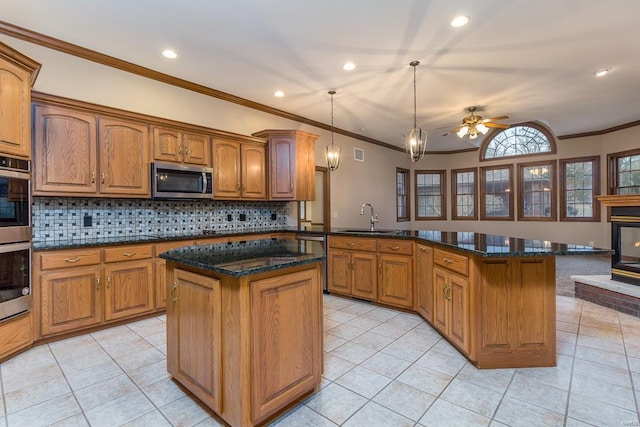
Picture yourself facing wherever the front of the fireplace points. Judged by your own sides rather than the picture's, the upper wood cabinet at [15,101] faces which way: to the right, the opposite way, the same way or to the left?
the opposite way

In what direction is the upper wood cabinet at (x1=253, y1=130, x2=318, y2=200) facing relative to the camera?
toward the camera

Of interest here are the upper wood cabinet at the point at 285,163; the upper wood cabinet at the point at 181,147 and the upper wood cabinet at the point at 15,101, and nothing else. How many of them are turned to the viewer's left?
0

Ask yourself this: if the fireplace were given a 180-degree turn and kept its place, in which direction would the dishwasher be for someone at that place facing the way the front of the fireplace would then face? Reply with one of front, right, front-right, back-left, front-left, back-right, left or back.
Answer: back

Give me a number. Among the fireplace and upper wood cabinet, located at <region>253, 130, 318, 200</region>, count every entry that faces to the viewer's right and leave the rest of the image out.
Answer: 0

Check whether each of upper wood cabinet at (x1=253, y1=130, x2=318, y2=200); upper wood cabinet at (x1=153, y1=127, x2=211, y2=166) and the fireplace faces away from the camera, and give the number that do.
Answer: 0

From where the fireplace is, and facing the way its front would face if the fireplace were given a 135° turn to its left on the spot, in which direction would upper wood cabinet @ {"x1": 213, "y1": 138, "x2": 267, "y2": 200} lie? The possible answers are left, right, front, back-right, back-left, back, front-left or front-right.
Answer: back-right

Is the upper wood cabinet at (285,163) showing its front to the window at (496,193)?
no

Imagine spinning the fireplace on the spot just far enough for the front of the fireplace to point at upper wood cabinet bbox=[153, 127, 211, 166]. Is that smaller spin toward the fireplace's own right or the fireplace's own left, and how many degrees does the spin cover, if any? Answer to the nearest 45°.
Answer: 0° — it already faces it

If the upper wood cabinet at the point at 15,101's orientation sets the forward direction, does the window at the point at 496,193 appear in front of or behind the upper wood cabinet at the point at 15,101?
in front

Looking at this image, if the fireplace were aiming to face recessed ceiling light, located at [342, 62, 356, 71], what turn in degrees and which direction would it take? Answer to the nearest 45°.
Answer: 0° — it already faces it

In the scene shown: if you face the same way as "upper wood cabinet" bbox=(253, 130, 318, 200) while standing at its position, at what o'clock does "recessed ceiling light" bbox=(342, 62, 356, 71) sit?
The recessed ceiling light is roughly at 11 o'clock from the upper wood cabinet.

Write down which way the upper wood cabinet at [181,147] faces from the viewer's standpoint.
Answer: facing the viewer and to the right of the viewer

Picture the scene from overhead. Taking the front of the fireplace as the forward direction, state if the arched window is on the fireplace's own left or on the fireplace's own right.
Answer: on the fireplace's own right

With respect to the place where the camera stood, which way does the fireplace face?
facing the viewer and to the left of the viewer

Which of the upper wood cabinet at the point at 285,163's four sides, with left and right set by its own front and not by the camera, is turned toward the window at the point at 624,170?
left

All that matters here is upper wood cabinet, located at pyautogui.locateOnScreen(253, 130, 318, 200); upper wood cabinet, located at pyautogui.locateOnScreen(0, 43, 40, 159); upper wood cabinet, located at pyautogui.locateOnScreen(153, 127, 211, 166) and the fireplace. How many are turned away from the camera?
0

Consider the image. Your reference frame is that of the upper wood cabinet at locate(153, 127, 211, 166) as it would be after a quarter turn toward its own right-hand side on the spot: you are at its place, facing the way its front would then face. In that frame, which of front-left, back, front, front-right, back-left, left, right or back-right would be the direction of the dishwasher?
back-left

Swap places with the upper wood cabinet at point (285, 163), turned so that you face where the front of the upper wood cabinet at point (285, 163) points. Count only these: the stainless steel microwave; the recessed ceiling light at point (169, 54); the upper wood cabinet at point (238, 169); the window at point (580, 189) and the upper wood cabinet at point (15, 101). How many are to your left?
1
